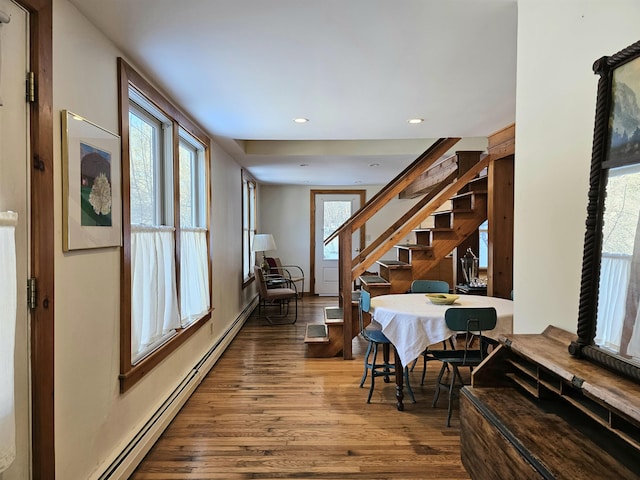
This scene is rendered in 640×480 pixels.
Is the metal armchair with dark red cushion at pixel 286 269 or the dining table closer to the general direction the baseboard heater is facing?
the dining table

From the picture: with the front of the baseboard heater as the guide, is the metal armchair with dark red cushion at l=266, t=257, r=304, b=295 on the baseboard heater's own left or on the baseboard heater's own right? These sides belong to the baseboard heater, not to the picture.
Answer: on the baseboard heater's own left

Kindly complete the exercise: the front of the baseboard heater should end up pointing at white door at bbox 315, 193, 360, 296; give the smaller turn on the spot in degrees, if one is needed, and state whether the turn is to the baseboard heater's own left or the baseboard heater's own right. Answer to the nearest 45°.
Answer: approximately 45° to the baseboard heater's own left

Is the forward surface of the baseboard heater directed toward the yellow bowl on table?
yes

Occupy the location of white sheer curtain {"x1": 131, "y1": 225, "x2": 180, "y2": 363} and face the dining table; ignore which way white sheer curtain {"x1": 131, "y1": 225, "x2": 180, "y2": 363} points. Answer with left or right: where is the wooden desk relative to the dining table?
right

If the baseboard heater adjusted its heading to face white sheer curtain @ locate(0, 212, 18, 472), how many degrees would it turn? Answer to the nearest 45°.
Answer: approximately 90° to its right

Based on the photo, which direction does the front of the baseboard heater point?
to the viewer's right

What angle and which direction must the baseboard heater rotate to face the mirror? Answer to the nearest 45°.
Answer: approximately 45° to its right
